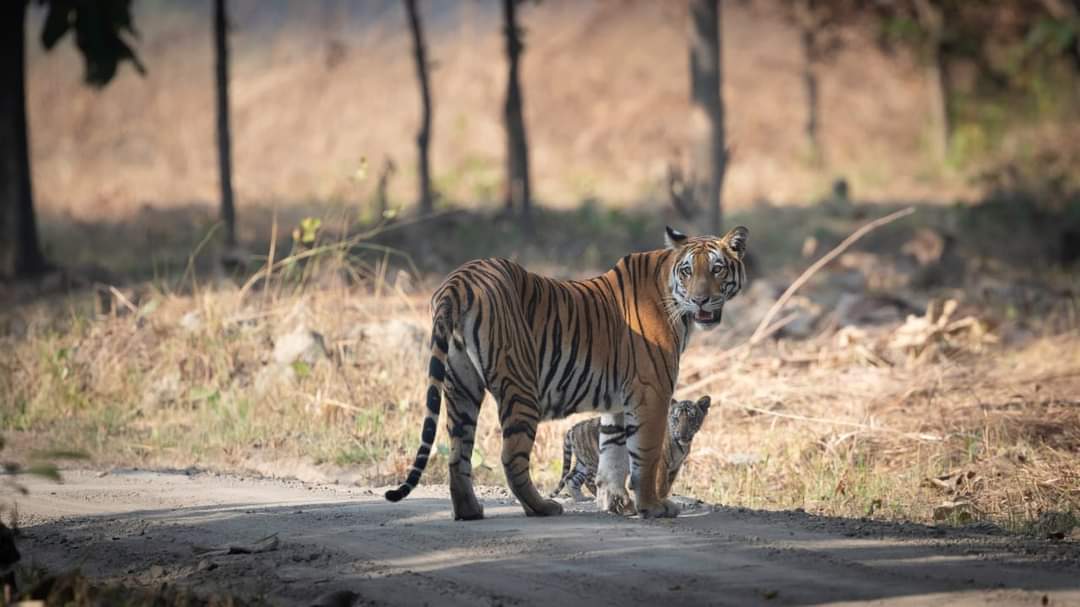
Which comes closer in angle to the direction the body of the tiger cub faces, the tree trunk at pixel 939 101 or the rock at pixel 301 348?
the tree trunk

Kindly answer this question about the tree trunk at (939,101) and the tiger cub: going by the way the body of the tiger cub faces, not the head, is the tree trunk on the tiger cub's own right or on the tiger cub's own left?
on the tiger cub's own left

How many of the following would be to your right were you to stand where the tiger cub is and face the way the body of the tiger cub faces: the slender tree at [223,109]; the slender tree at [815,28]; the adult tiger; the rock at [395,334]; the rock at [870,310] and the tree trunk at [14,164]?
1

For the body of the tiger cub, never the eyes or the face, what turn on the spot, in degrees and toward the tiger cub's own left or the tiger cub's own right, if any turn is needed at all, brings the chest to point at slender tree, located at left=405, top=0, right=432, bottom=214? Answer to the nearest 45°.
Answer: approximately 90° to the tiger cub's own left

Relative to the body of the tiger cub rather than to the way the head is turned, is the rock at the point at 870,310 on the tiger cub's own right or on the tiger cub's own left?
on the tiger cub's own left

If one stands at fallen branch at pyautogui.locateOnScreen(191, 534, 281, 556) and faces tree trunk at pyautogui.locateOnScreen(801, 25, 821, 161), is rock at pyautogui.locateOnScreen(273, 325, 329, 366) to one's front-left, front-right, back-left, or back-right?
front-left

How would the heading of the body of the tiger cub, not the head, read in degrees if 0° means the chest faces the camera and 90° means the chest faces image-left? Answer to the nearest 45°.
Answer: approximately 270°

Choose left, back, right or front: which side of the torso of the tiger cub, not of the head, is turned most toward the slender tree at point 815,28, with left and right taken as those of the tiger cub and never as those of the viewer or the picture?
left

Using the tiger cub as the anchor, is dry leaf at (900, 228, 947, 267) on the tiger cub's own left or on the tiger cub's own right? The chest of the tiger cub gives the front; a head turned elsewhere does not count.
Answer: on the tiger cub's own left

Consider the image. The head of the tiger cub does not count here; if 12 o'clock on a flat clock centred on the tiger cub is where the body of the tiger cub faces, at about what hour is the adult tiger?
The adult tiger is roughly at 3 o'clock from the tiger cub.

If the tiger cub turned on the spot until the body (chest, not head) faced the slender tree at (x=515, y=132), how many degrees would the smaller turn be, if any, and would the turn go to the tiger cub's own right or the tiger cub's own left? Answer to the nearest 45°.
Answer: approximately 90° to the tiger cub's own left

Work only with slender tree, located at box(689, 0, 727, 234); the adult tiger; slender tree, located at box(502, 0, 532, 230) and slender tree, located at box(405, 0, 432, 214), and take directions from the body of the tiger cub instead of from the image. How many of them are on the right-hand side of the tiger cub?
1

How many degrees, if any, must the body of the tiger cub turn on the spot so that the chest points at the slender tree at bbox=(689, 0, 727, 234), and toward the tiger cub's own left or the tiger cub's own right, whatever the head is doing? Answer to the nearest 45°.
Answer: approximately 90° to the tiger cub's own left

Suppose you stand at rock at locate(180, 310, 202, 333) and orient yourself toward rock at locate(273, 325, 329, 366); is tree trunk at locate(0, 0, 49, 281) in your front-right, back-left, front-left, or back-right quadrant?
back-left

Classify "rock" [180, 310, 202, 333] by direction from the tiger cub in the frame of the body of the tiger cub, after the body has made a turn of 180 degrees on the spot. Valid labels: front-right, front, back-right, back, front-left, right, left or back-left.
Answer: front-right

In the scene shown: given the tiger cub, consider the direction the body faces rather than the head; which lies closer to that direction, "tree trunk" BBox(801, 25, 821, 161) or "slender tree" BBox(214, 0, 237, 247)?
the tree trunk
